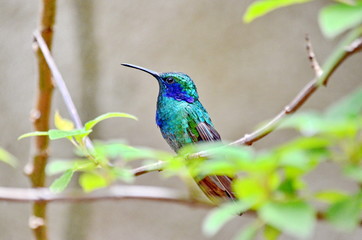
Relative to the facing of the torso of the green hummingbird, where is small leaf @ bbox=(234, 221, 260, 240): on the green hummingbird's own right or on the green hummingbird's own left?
on the green hummingbird's own left

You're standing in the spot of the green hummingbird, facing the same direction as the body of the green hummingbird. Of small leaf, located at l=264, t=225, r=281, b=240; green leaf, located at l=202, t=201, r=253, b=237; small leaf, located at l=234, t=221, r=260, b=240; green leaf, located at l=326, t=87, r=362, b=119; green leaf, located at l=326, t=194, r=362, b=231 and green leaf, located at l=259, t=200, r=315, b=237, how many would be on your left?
6

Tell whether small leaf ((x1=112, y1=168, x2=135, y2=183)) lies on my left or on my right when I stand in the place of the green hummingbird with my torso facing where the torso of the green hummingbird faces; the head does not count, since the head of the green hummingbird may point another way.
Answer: on my left

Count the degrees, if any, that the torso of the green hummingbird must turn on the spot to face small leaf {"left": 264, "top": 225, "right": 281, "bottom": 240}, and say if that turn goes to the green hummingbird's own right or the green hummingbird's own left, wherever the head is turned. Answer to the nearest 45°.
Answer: approximately 90° to the green hummingbird's own left

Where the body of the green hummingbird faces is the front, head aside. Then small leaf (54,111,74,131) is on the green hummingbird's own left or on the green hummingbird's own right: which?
on the green hummingbird's own right

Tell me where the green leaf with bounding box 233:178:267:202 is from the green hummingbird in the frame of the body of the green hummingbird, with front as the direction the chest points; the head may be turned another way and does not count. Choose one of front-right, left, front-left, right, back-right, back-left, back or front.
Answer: left

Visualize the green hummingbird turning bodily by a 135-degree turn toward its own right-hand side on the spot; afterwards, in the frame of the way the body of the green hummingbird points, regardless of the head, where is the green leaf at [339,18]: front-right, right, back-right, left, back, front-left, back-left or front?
back-right

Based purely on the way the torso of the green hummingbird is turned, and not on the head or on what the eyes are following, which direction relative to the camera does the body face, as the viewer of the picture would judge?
to the viewer's left

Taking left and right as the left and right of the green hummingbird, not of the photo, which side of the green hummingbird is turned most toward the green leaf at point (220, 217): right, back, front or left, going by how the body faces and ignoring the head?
left
